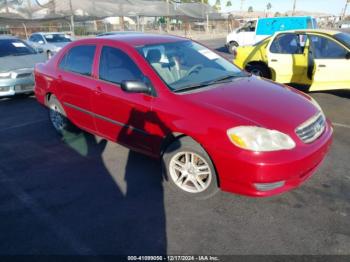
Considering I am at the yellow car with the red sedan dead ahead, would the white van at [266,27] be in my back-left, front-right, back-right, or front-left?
back-right

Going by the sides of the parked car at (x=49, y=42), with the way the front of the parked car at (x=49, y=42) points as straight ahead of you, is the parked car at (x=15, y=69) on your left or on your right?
on your right

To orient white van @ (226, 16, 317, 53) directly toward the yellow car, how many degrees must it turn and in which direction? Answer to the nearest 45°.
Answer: approximately 90° to its left

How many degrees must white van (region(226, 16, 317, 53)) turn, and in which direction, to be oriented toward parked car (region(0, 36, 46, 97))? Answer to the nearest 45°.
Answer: approximately 45° to its left

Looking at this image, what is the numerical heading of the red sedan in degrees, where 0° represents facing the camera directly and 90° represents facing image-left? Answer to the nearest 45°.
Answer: approximately 315°

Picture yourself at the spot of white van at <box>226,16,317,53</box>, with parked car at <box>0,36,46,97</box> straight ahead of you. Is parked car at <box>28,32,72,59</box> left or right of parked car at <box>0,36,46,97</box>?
right

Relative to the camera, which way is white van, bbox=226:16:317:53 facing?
to the viewer's left

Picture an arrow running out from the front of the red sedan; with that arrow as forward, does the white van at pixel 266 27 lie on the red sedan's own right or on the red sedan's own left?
on the red sedan's own left

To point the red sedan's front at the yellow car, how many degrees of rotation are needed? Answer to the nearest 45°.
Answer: approximately 90° to its left

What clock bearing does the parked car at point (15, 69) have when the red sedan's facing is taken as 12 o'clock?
The parked car is roughly at 6 o'clock from the red sedan.
